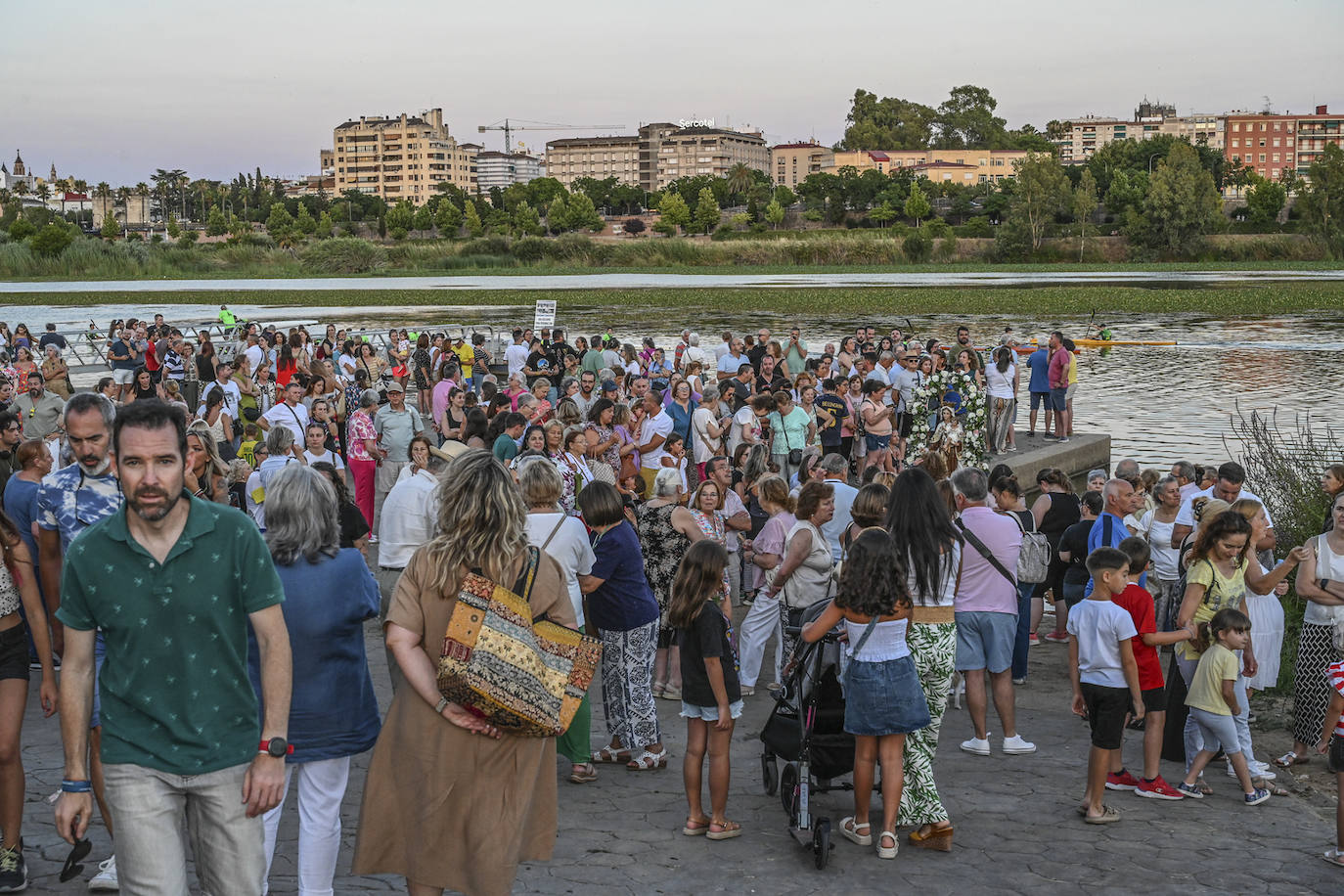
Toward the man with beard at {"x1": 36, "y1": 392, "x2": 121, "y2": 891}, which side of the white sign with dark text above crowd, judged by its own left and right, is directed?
front

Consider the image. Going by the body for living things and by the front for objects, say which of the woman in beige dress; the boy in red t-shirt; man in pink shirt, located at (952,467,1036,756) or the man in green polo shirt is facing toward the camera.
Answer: the man in green polo shirt

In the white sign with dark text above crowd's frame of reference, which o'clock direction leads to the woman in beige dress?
The woman in beige dress is roughly at 12 o'clock from the white sign with dark text above crowd.

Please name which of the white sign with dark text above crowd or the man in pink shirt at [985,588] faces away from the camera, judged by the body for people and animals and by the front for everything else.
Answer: the man in pink shirt

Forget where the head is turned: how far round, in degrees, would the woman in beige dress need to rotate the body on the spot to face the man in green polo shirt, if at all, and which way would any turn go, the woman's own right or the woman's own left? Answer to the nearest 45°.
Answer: approximately 135° to the woman's own left

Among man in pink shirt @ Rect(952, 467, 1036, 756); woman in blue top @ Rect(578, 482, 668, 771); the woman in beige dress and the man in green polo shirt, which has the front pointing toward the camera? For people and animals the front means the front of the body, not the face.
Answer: the man in green polo shirt

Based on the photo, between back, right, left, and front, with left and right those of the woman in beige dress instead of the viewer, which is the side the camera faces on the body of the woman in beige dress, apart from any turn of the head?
back

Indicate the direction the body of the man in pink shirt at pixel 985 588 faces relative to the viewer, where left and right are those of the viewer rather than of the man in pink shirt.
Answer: facing away from the viewer

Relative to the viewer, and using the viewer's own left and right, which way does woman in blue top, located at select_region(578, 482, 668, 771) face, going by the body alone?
facing to the left of the viewer

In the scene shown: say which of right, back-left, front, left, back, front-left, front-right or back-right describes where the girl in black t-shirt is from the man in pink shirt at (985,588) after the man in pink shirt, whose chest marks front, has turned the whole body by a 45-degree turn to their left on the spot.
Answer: left

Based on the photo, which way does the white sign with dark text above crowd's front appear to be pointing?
toward the camera

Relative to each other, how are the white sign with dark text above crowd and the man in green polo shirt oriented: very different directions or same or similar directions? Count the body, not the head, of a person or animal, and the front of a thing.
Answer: same or similar directions

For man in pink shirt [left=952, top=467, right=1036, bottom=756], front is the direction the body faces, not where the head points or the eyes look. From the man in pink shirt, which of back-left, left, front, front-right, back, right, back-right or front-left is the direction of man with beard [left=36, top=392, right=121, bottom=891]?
back-left
